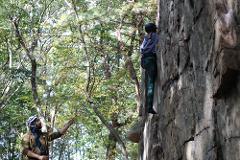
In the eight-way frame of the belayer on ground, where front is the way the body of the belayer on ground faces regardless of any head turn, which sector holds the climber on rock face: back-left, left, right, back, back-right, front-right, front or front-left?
front-left

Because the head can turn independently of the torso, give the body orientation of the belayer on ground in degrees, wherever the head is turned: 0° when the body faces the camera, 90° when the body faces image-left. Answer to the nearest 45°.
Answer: approximately 315°
